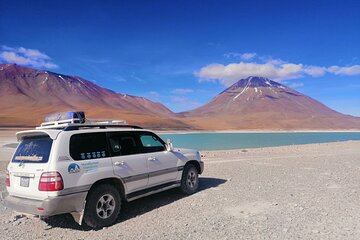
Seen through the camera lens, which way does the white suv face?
facing away from the viewer and to the right of the viewer
